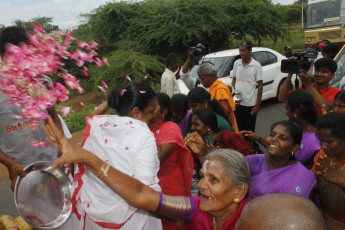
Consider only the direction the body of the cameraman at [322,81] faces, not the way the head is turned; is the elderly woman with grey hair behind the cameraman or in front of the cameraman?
in front

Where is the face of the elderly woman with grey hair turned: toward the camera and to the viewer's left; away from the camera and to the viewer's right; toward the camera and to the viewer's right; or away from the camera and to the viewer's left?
toward the camera and to the viewer's left

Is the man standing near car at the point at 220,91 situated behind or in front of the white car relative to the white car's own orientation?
in front

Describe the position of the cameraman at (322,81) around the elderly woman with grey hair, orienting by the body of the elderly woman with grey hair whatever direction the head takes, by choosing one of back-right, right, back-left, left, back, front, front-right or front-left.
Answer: back

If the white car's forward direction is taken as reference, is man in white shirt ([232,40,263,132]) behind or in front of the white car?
in front

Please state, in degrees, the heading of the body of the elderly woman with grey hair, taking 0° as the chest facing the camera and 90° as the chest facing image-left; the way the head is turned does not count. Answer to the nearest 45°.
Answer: approximately 45°

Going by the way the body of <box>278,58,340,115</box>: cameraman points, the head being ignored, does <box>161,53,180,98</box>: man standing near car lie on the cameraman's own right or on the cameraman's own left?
on the cameraman's own right

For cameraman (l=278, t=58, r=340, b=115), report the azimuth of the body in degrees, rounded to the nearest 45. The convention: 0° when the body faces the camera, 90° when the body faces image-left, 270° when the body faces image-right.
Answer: approximately 45°
